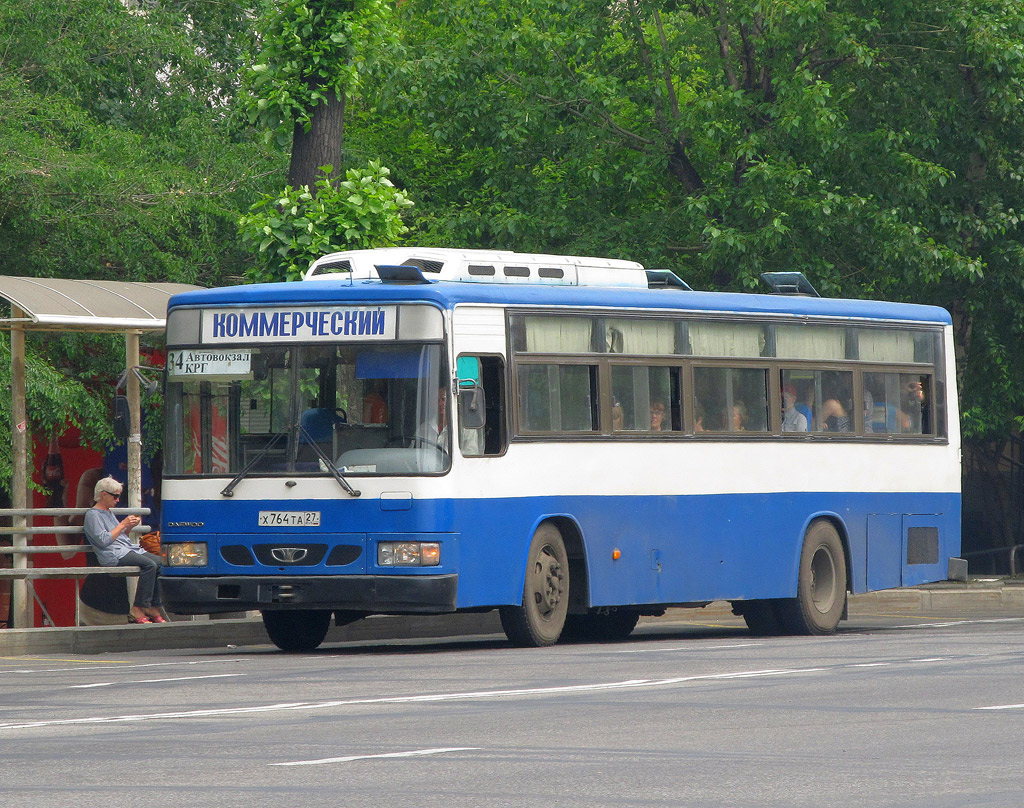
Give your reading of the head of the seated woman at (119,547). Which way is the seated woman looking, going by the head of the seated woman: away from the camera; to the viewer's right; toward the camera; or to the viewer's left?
to the viewer's right

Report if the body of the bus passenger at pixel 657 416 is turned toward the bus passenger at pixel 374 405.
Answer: yes

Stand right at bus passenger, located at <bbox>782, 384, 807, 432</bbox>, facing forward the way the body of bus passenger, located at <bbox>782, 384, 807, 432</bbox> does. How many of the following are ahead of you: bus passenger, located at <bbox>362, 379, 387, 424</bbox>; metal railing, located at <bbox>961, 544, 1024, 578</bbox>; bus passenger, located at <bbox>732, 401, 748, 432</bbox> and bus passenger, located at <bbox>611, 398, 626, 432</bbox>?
3

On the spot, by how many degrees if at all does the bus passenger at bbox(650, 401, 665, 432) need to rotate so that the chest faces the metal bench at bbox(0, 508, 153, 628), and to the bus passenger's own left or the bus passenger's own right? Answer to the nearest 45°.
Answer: approximately 45° to the bus passenger's own right

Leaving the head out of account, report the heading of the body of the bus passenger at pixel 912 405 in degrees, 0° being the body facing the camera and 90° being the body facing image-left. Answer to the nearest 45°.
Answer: approximately 45°

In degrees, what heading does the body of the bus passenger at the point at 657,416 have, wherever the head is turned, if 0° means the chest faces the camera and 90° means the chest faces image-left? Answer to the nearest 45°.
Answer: approximately 45°

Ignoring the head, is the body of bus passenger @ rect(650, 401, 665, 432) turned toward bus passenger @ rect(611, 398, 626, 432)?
yes

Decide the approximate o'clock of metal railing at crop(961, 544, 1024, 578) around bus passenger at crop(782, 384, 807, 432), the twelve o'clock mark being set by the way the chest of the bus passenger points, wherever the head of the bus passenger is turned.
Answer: The metal railing is roughly at 5 o'clock from the bus passenger.

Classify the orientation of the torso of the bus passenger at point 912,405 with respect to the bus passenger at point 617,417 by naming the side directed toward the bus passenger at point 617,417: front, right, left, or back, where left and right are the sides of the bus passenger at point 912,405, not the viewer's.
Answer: front

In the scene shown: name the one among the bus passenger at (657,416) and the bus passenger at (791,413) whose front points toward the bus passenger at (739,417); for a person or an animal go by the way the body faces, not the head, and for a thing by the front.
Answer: the bus passenger at (791,413)
